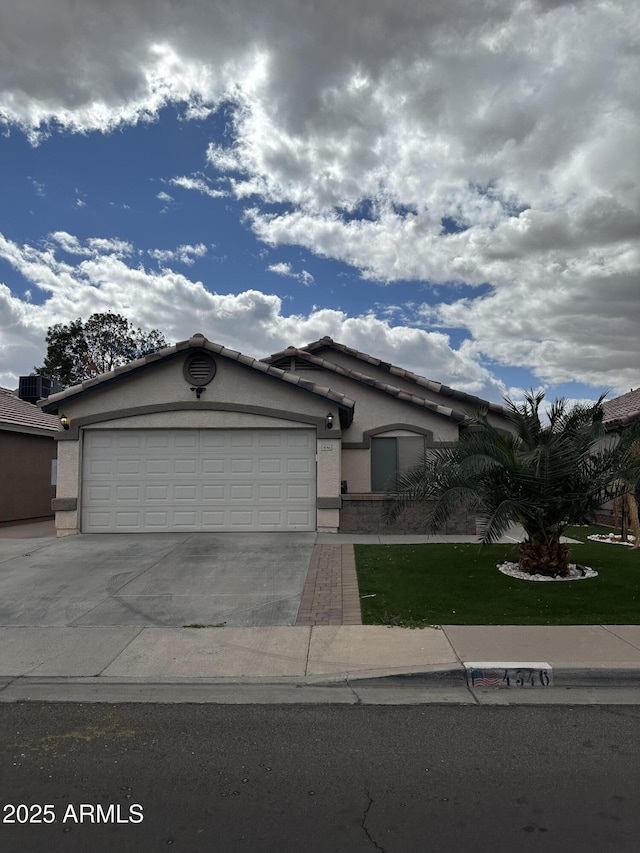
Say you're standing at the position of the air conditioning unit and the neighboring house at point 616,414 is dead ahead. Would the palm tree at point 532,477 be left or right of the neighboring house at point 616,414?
right

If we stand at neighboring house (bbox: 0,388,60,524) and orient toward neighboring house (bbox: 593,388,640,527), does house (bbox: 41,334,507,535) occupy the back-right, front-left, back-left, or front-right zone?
front-right

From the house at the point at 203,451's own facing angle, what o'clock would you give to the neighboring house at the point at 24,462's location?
The neighboring house is roughly at 4 o'clock from the house.

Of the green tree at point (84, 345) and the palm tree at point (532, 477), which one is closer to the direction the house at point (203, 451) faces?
the palm tree

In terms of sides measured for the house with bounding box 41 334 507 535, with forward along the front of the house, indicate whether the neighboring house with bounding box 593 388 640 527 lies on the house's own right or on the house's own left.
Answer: on the house's own left

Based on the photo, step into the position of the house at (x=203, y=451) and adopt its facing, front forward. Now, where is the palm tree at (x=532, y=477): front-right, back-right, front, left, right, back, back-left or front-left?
front-left

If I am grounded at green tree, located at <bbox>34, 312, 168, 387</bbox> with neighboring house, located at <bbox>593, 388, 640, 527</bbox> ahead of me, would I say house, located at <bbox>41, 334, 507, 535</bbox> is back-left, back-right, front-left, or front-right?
front-right

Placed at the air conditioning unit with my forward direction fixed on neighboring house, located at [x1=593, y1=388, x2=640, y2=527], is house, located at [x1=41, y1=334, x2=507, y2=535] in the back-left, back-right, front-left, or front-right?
front-right

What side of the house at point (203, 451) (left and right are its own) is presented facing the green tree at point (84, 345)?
back

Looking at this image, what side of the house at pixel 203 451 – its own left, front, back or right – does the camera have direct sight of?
front

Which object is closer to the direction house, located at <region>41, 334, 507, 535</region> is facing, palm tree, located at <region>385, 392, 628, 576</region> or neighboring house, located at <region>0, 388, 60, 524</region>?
the palm tree
